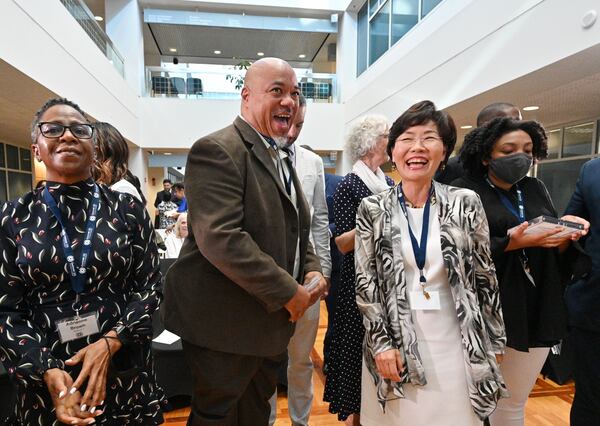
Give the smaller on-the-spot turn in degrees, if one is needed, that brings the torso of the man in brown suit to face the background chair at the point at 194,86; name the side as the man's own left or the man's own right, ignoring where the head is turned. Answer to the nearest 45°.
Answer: approximately 135° to the man's own left

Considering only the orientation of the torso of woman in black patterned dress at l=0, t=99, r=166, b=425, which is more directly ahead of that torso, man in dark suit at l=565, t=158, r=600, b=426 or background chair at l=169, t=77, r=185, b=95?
the man in dark suit

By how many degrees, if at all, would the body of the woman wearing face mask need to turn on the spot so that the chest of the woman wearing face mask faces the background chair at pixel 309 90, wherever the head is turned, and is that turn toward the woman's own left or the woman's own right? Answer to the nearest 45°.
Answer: approximately 180°

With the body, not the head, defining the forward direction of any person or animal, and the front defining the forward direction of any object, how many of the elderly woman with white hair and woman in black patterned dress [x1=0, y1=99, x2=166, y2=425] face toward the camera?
1

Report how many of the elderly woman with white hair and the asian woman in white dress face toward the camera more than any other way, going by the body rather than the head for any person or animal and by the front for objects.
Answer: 1

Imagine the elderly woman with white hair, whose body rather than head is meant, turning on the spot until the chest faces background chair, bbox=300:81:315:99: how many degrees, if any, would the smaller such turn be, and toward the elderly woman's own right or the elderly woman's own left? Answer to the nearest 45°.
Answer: approximately 90° to the elderly woman's own left

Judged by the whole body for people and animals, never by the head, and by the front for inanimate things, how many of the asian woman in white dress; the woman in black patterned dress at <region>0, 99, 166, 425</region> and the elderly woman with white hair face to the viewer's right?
1

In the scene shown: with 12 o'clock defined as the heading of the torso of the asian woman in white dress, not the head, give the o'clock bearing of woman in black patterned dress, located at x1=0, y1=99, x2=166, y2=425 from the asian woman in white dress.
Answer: The woman in black patterned dress is roughly at 2 o'clock from the asian woman in white dress.

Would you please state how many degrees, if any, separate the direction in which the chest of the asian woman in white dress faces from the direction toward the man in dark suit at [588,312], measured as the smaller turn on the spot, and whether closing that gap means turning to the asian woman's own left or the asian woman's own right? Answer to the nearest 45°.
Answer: approximately 135° to the asian woman's own left

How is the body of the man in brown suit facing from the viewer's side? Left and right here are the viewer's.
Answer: facing the viewer and to the right of the viewer

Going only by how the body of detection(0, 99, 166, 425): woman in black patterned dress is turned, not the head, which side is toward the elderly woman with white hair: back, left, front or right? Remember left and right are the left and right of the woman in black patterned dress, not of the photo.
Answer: left

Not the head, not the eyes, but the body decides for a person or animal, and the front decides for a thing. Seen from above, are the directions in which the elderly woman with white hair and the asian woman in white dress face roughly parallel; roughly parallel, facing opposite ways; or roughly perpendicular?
roughly perpendicular

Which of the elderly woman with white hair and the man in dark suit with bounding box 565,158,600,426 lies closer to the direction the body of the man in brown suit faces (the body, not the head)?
the man in dark suit

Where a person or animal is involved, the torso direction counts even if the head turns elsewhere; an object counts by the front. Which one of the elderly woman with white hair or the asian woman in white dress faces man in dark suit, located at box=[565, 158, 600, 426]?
the elderly woman with white hair
